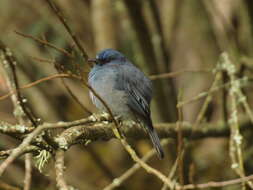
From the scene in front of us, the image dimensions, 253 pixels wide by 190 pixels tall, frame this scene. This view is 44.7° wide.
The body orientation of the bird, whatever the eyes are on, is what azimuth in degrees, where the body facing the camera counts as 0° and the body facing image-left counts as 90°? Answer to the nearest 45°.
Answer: approximately 90°

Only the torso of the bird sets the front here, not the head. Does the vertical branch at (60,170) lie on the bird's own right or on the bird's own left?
on the bird's own left

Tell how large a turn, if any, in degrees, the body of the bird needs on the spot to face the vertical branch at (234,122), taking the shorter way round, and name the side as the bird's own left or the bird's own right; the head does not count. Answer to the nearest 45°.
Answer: approximately 180°
